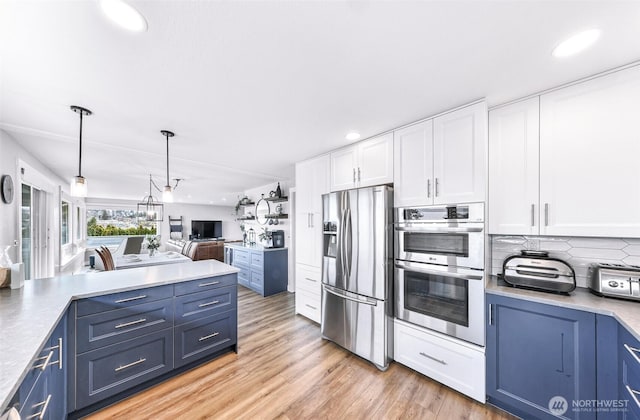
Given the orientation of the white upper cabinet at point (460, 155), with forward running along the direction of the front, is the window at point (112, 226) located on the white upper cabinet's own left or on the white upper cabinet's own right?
on the white upper cabinet's own right

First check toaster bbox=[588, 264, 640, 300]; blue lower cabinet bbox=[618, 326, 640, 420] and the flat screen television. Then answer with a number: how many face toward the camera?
2

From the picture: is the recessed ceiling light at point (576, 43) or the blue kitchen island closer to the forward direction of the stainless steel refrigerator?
the blue kitchen island

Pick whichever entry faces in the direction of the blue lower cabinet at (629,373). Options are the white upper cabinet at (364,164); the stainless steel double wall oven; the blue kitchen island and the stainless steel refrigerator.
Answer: the blue kitchen island

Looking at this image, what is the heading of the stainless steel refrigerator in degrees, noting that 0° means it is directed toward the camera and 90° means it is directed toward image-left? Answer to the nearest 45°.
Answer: approximately 45°

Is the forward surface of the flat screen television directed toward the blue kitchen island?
yes

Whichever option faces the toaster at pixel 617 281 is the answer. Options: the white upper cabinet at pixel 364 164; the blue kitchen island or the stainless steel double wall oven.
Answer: the blue kitchen island

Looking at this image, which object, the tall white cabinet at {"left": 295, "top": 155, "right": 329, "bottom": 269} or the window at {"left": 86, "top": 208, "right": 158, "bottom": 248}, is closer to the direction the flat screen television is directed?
the tall white cabinet

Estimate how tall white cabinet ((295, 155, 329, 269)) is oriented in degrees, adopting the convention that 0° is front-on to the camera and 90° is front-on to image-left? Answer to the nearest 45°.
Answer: approximately 45°

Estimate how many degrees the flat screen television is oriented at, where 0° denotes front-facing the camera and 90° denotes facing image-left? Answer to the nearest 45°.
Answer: approximately 0°

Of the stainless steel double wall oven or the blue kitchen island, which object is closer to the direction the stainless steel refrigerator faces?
the blue kitchen island

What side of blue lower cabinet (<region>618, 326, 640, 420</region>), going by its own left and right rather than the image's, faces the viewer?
left

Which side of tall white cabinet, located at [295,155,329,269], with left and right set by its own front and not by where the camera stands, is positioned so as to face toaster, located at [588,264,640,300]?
left
